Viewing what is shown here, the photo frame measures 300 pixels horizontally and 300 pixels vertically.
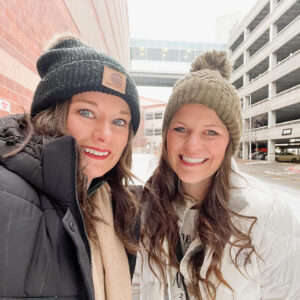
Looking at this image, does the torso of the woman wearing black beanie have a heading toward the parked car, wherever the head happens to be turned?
no

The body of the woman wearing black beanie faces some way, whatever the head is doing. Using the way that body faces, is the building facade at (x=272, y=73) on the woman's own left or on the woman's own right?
on the woman's own left

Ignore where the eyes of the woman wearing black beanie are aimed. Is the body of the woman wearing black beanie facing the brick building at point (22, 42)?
no

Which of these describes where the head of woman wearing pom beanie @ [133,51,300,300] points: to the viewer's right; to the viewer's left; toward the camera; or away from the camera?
toward the camera

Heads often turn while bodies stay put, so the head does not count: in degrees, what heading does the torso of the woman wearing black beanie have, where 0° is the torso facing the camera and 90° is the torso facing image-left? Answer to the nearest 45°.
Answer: approximately 315°

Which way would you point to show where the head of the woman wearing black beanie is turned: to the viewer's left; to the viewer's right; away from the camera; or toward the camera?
toward the camera

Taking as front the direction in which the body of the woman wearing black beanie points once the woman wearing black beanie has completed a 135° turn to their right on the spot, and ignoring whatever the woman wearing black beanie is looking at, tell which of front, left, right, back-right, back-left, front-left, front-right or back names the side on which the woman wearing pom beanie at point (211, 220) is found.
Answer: back
